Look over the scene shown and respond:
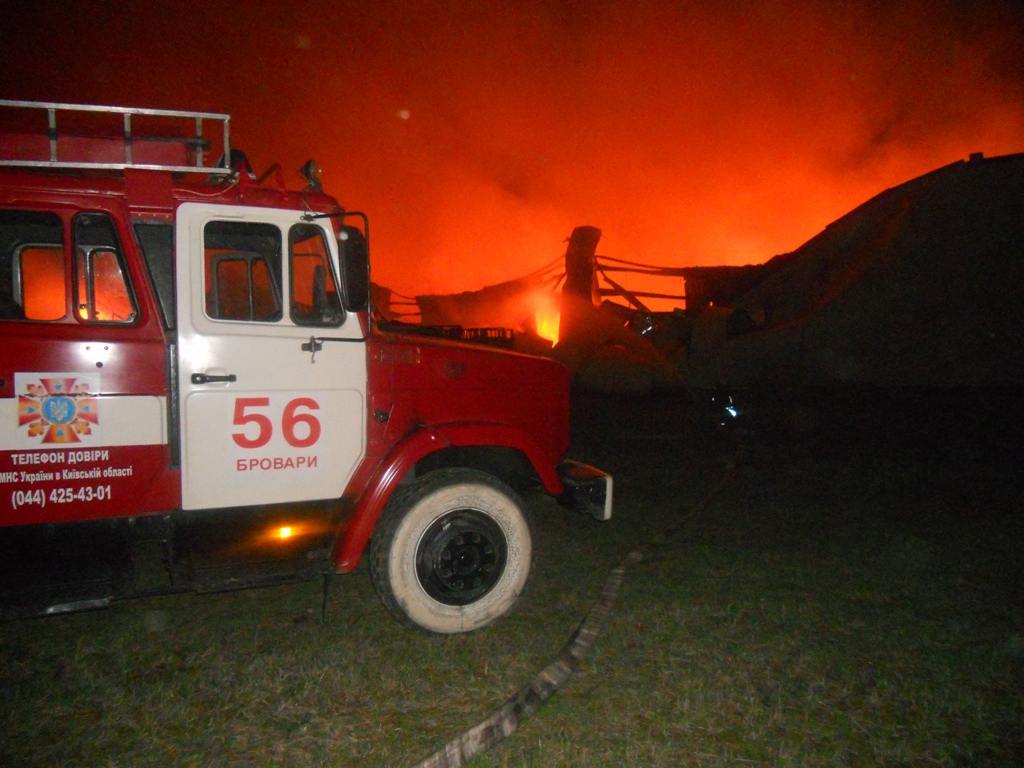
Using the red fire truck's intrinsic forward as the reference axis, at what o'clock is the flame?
The flame is roughly at 10 o'clock from the red fire truck.

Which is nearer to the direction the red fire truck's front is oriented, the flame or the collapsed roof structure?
the collapsed roof structure

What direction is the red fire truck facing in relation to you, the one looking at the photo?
facing to the right of the viewer

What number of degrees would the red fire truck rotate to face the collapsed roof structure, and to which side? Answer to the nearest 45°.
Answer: approximately 45° to its left
